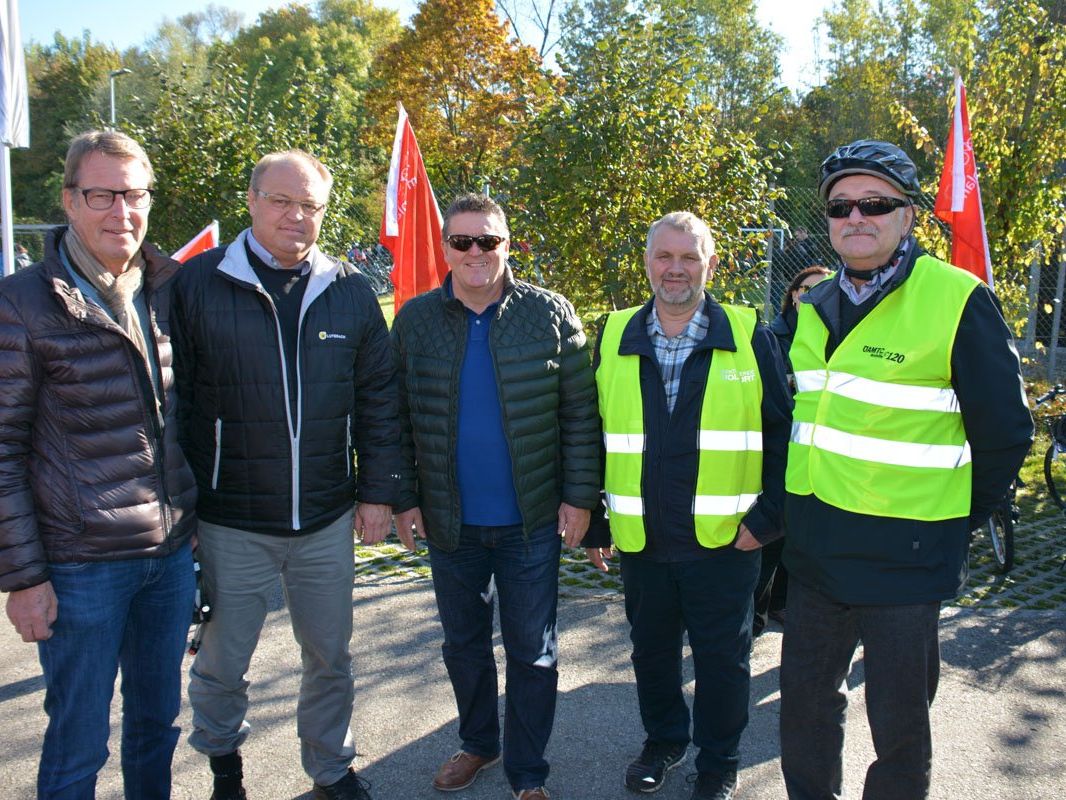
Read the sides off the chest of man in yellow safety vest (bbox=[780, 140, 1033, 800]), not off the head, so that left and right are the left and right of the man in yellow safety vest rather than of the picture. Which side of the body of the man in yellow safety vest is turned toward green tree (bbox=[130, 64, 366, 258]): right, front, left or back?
right

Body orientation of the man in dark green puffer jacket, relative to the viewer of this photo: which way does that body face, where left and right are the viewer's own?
facing the viewer

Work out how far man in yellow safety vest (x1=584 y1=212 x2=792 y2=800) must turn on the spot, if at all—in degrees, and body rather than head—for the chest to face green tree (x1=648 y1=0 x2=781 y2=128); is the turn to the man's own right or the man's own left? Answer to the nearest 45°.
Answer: approximately 180°

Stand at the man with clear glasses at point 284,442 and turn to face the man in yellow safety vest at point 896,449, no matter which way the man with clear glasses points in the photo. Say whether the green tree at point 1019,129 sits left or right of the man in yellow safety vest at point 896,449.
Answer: left

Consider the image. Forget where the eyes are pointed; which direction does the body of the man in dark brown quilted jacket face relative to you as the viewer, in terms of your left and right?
facing the viewer and to the right of the viewer

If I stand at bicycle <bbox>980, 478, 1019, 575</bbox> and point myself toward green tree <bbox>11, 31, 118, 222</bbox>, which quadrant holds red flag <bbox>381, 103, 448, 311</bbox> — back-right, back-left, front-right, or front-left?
front-left

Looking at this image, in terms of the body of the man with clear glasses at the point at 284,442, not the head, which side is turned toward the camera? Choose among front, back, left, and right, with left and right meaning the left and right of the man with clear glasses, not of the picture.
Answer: front

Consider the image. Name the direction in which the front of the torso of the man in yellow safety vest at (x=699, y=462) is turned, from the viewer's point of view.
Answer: toward the camera

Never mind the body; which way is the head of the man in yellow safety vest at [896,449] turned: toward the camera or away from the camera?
toward the camera

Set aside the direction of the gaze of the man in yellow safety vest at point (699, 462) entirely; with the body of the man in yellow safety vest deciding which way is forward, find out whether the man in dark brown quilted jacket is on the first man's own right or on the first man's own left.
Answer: on the first man's own right

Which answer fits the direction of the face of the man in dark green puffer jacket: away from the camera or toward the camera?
toward the camera
